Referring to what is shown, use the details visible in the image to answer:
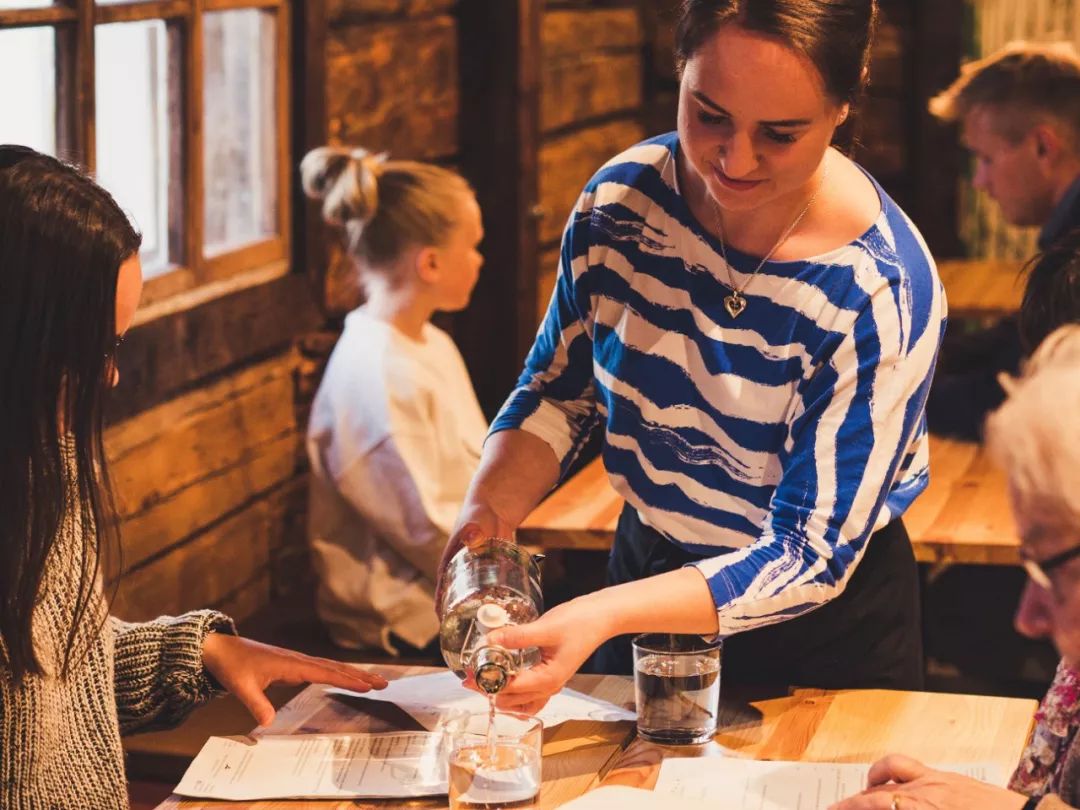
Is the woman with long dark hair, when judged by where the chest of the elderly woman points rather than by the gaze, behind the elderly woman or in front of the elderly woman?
in front

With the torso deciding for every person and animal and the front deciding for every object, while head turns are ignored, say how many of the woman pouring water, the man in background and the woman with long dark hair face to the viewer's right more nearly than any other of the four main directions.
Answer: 1

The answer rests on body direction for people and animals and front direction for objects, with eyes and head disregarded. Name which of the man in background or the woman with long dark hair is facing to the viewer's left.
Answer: the man in background

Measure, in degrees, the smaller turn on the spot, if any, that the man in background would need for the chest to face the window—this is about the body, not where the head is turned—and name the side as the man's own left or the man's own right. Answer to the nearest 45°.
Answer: approximately 45° to the man's own left

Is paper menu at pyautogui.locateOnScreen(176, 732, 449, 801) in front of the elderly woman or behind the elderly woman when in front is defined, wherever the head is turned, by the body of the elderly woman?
in front

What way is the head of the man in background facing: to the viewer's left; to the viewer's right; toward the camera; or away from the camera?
to the viewer's left

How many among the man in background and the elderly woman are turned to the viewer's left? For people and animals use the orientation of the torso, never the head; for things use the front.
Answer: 2

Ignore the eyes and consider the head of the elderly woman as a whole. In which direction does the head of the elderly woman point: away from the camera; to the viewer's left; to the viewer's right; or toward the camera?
to the viewer's left

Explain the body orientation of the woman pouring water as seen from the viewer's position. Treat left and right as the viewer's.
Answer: facing the viewer and to the left of the viewer

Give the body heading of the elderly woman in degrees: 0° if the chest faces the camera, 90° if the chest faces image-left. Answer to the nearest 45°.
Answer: approximately 90°

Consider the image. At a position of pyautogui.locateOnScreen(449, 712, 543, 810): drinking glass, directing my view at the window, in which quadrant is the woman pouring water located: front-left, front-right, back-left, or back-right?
front-right

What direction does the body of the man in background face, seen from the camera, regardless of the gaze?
to the viewer's left

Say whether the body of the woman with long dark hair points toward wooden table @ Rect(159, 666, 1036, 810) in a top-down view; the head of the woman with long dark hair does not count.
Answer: yes

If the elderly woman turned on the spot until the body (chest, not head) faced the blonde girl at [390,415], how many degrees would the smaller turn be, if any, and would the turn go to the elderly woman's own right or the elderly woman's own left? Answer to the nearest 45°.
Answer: approximately 45° to the elderly woman's own right

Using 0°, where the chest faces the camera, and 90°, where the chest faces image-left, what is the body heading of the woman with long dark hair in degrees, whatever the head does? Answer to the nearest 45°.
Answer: approximately 270°
